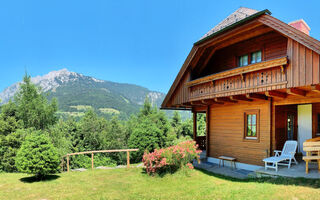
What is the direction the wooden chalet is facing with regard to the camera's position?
facing the viewer and to the left of the viewer

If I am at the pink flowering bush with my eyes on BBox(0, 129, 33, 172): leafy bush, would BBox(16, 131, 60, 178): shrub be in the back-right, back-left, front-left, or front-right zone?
front-left

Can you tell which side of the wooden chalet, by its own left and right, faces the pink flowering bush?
front

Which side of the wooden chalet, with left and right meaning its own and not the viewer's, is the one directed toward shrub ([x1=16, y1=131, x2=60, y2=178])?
front

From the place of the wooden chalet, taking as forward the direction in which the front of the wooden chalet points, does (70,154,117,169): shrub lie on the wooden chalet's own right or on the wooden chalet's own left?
on the wooden chalet's own right
